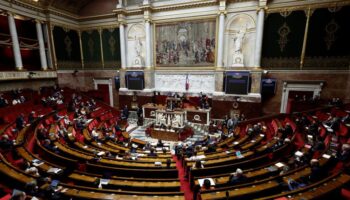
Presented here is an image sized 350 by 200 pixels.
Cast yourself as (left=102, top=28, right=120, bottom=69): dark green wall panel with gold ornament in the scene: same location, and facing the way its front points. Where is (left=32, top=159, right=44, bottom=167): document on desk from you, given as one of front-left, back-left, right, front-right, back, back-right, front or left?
front

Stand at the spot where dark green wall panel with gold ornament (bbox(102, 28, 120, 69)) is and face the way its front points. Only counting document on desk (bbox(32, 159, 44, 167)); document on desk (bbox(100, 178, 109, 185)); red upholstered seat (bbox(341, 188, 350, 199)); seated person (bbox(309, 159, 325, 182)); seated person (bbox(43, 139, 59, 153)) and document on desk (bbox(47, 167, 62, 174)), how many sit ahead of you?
6

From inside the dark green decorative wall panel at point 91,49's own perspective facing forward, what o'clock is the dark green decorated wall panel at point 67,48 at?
The dark green decorated wall panel is roughly at 3 o'clock from the dark green decorative wall panel.

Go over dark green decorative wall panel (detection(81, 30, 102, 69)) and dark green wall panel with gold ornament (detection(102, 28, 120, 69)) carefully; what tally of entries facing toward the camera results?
2

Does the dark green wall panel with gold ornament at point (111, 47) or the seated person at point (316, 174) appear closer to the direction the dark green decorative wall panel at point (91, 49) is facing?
the seated person

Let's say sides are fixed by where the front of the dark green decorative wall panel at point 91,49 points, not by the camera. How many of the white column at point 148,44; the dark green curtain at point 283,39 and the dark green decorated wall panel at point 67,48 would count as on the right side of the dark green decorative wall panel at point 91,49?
1

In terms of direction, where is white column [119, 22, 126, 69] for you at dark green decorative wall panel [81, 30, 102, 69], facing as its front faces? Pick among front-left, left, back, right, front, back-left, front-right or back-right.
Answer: front-left

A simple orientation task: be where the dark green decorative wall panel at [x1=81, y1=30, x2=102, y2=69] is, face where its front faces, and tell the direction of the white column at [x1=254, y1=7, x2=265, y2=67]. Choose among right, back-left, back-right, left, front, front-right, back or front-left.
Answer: front-left

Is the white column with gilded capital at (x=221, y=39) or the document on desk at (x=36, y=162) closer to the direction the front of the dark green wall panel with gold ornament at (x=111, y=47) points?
the document on desk

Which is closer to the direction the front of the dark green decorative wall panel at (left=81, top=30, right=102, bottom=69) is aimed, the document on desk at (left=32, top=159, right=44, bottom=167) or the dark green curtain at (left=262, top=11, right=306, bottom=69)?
the document on desk

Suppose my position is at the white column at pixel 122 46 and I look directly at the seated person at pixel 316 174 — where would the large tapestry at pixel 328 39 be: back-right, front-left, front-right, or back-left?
front-left

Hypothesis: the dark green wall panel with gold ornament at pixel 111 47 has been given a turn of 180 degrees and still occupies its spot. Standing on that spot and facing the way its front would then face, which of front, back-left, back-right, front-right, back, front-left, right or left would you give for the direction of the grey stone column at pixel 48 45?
left

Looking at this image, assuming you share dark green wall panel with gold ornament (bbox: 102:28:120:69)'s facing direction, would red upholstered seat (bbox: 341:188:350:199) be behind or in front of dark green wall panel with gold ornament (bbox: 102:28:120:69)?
in front

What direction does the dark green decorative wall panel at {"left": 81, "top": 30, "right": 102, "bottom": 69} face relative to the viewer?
toward the camera

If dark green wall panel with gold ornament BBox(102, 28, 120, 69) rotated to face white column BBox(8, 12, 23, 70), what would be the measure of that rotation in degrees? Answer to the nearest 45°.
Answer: approximately 90° to its right

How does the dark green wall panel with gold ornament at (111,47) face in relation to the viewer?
toward the camera

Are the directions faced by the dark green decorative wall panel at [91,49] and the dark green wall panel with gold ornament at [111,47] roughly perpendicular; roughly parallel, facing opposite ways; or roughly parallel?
roughly parallel

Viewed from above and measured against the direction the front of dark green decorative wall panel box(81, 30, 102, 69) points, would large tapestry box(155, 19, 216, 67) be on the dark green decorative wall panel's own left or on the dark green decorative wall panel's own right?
on the dark green decorative wall panel's own left

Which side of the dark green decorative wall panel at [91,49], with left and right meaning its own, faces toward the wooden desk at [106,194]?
front

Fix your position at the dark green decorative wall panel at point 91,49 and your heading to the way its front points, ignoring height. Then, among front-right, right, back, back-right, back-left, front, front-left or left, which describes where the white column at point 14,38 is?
front-right

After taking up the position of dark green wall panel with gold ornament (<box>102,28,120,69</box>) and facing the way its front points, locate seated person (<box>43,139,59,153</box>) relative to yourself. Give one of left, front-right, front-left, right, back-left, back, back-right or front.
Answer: front

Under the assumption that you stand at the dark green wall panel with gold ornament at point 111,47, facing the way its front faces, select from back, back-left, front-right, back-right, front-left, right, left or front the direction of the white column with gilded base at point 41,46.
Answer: right
